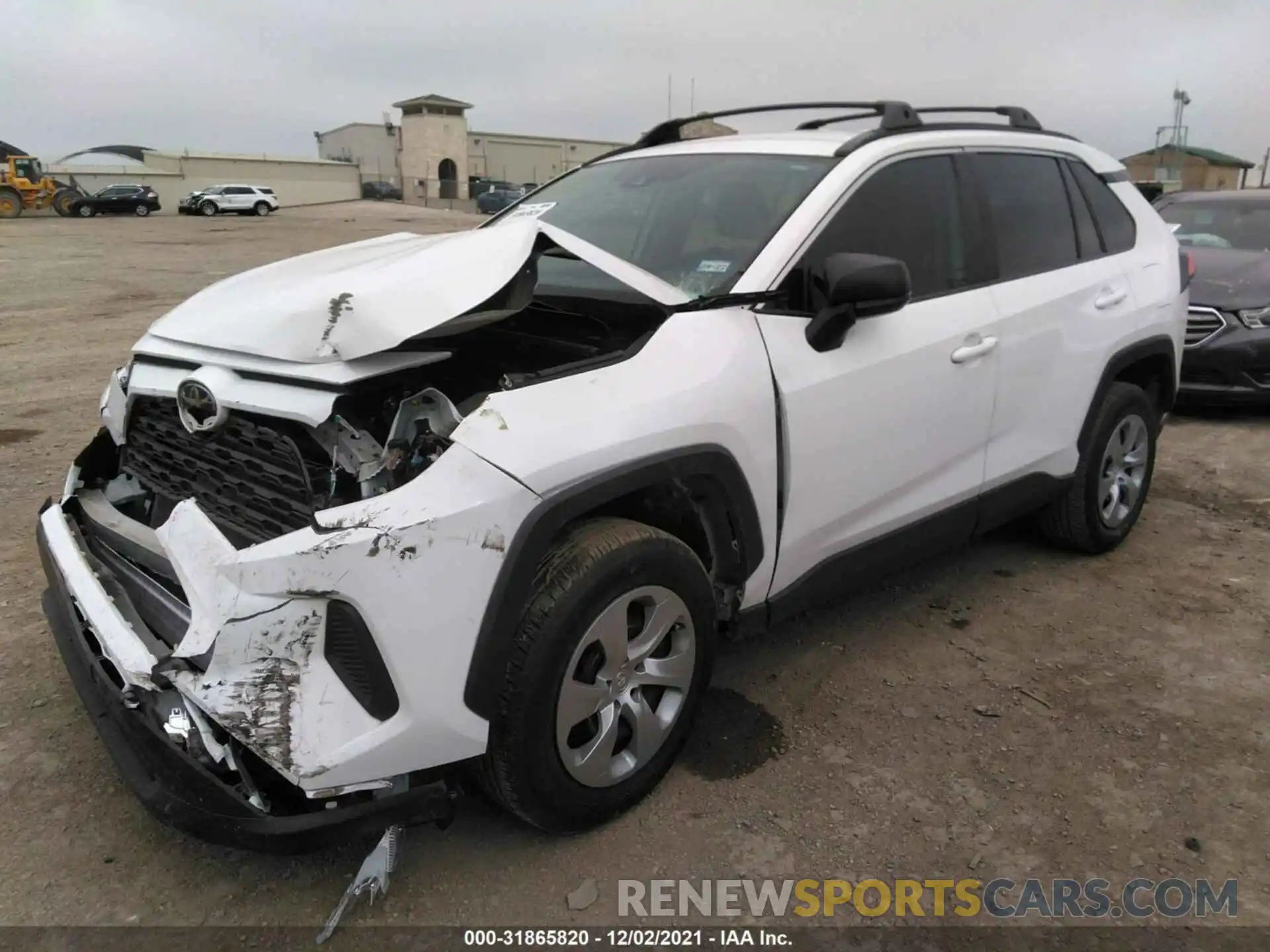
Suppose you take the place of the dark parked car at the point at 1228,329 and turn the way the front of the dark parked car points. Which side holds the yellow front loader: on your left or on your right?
on your right

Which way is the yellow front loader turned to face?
to the viewer's right

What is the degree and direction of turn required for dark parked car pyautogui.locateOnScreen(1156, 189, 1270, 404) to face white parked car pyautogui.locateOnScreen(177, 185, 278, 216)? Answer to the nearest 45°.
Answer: approximately 90° to its right

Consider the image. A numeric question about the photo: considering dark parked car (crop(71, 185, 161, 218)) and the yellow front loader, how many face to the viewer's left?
1

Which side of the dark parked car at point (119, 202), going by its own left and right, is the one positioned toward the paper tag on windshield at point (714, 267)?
left

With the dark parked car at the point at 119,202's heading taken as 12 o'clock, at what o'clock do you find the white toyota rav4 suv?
The white toyota rav4 suv is roughly at 9 o'clock from the dark parked car.

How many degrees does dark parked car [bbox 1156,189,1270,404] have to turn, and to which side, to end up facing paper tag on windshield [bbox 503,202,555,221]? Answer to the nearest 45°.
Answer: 0° — it already faces it

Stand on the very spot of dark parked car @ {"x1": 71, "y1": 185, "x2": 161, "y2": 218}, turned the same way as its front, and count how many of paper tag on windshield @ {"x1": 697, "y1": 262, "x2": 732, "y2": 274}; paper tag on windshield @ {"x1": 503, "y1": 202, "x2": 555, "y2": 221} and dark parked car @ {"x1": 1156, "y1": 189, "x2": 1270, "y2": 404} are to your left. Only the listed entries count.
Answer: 3

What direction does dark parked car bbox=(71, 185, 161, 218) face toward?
to the viewer's left

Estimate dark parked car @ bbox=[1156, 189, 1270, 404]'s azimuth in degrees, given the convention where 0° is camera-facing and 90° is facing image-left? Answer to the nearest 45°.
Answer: approximately 45°

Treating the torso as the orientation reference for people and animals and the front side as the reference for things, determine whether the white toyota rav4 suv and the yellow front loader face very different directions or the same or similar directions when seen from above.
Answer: very different directions
